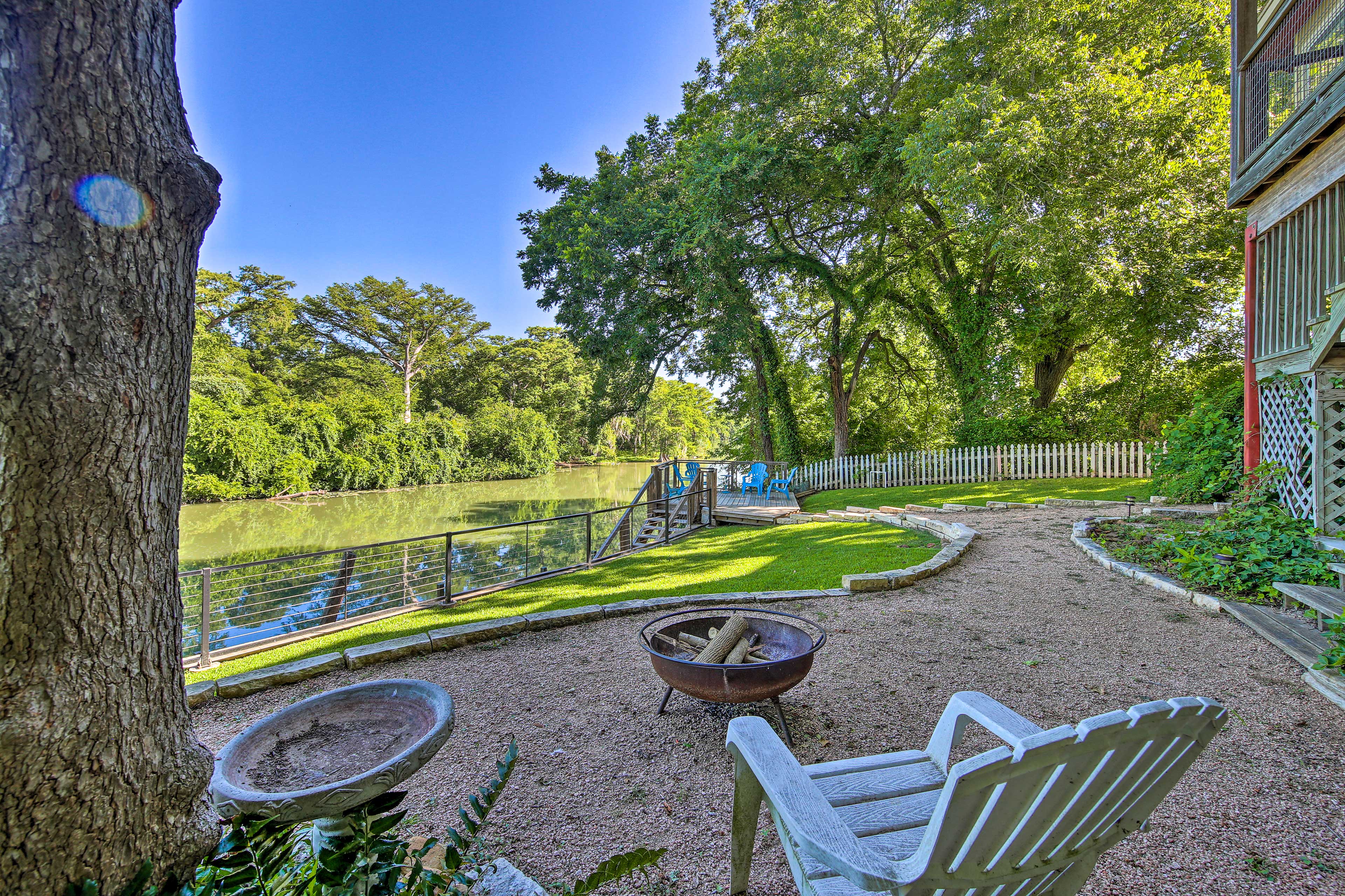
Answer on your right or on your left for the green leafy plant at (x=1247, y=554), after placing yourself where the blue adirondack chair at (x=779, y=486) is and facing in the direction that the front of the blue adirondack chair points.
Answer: on your left

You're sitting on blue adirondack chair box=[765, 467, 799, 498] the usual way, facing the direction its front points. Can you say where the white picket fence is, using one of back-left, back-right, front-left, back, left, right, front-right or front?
back

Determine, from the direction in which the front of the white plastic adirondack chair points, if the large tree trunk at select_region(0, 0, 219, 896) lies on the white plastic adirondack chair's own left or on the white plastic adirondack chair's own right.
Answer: on the white plastic adirondack chair's own left

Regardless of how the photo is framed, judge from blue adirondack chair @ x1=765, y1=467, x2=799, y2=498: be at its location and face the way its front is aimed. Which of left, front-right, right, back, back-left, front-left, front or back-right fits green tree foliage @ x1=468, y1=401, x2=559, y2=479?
front-right

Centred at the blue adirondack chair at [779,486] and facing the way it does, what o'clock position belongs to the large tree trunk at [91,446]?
The large tree trunk is roughly at 9 o'clock from the blue adirondack chair.

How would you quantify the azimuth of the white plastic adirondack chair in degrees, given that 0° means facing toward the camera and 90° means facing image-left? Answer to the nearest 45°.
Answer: approximately 135°

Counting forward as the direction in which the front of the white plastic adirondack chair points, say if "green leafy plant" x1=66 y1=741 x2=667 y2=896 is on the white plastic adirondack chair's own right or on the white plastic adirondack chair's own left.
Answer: on the white plastic adirondack chair's own left

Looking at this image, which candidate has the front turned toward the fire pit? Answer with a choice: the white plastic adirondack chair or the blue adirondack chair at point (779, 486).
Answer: the white plastic adirondack chair

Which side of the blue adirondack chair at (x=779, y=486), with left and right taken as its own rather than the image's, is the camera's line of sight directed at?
left
